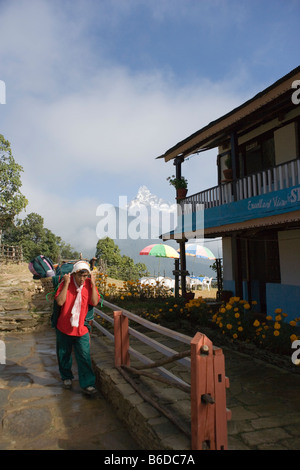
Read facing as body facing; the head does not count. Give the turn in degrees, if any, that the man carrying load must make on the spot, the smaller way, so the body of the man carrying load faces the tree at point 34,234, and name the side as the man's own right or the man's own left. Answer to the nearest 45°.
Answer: approximately 180°

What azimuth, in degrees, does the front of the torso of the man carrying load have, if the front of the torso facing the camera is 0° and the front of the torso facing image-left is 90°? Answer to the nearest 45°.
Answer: approximately 0°

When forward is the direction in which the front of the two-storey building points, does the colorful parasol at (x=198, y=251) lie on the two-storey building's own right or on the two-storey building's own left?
on the two-storey building's own right

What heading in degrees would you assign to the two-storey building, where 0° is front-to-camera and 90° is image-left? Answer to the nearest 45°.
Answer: approximately 45°

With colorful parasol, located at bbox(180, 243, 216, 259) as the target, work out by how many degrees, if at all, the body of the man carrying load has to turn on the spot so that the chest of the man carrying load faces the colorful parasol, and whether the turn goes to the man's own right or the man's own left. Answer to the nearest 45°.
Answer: approximately 135° to the man's own left

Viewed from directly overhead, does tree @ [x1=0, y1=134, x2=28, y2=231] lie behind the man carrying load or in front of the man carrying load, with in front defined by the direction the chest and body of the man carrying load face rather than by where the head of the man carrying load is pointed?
behind

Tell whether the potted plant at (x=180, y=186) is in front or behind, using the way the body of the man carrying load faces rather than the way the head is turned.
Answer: behind

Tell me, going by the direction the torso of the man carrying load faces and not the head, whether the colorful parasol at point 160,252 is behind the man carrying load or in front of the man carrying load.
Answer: behind

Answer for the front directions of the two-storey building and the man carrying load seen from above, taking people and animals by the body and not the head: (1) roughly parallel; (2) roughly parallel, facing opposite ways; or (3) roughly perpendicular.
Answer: roughly perpendicular

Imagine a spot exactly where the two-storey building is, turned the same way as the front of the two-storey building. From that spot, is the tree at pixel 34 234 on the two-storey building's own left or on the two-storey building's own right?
on the two-storey building's own right
